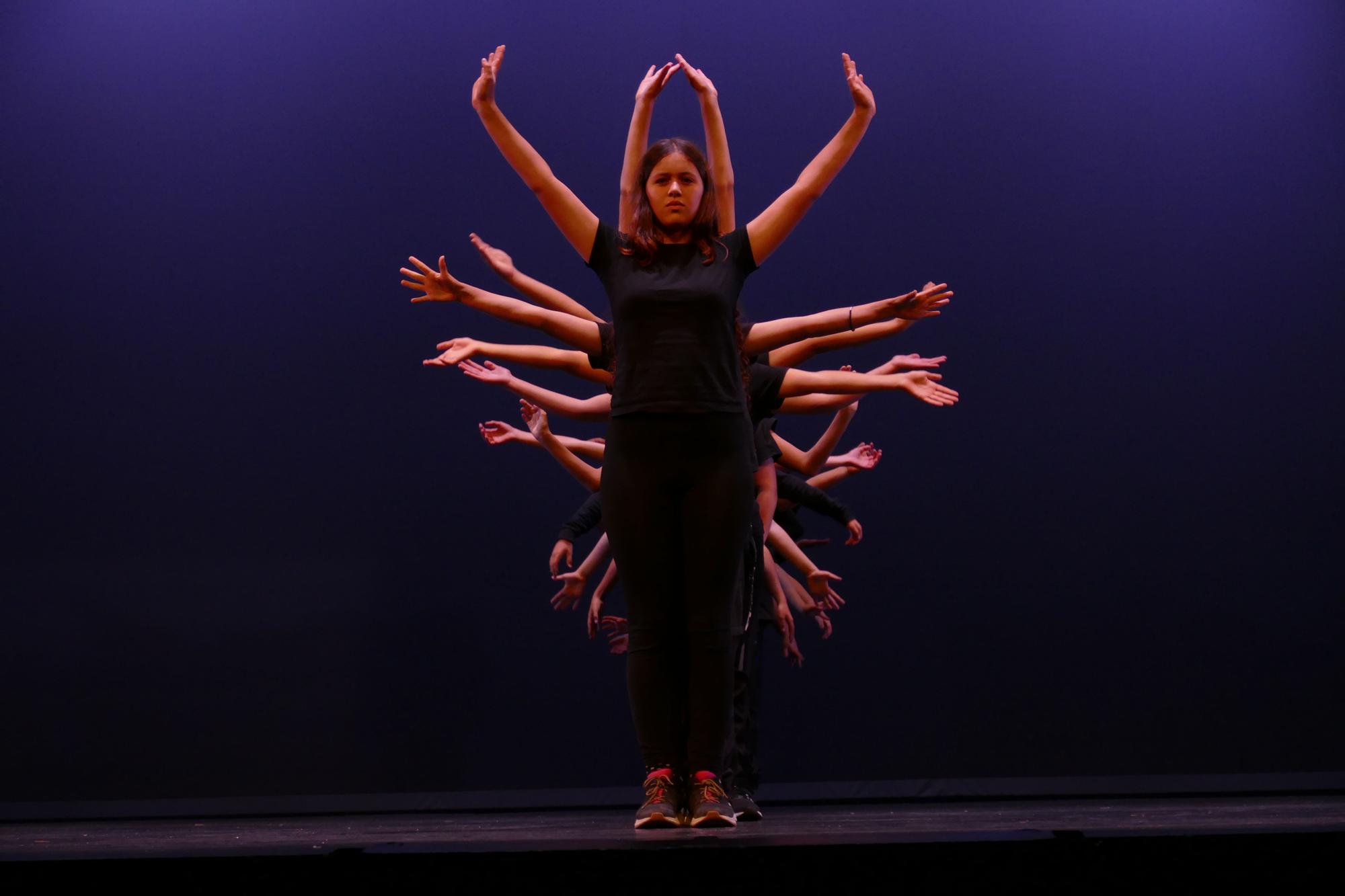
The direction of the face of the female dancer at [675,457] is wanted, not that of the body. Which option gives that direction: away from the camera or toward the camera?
toward the camera

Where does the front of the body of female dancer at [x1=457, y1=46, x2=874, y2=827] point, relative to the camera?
toward the camera
